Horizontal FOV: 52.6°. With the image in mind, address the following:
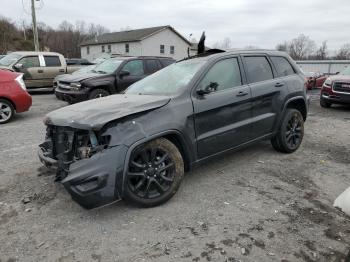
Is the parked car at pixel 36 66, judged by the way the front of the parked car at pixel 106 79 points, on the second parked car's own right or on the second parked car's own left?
on the second parked car's own right

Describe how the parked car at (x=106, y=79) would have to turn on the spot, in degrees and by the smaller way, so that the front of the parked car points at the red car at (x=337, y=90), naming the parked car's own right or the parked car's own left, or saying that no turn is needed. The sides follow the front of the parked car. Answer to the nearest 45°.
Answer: approximately 135° to the parked car's own left

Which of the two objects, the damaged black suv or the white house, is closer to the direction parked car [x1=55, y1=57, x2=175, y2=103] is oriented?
the damaged black suv

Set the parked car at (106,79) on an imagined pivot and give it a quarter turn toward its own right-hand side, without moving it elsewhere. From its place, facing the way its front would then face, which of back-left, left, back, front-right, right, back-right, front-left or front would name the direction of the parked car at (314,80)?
right

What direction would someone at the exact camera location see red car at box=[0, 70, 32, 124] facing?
facing to the left of the viewer

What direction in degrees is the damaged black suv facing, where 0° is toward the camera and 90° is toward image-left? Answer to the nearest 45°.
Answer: approximately 45°

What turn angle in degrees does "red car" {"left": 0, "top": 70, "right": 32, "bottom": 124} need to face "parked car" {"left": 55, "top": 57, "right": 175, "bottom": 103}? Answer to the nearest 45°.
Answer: approximately 180°

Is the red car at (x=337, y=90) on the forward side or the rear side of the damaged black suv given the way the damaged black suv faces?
on the rear side

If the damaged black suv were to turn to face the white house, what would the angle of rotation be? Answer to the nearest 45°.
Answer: approximately 135° to its right

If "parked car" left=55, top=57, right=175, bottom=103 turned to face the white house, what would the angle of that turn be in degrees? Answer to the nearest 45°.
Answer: approximately 135° to its right

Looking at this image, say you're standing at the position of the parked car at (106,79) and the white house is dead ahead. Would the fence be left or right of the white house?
right

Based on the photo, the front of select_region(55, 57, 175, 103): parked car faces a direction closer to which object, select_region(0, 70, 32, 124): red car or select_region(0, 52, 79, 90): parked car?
the red car

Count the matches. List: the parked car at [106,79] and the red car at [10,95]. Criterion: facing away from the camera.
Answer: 0
